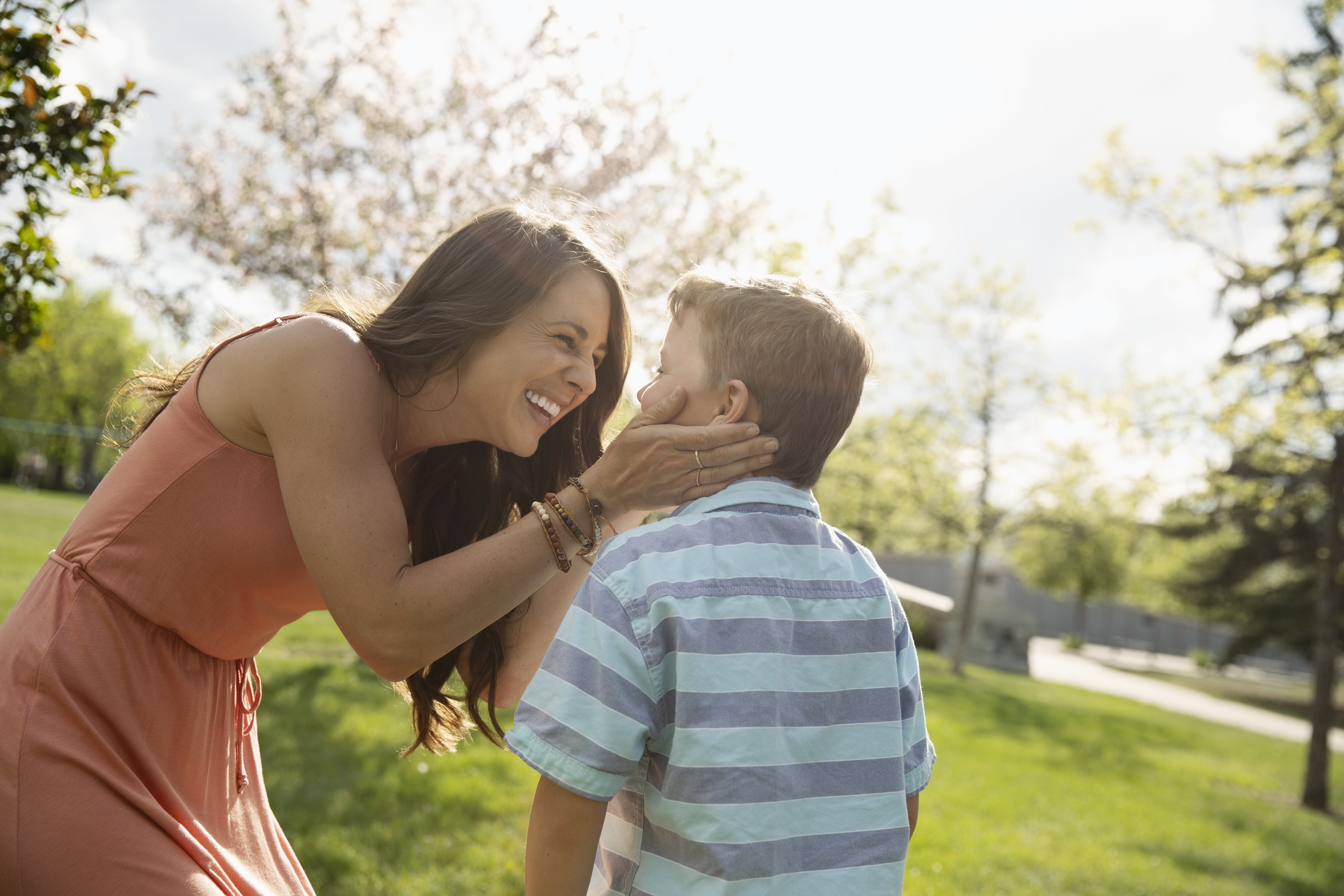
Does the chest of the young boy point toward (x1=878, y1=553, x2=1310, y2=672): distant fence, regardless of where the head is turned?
no

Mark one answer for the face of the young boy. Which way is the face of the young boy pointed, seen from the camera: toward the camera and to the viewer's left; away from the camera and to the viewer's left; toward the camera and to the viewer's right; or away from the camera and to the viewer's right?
away from the camera and to the viewer's left

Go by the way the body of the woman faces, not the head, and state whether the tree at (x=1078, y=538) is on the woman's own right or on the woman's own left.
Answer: on the woman's own left

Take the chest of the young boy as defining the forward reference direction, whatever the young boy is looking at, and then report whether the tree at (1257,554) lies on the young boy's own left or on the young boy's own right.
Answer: on the young boy's own right

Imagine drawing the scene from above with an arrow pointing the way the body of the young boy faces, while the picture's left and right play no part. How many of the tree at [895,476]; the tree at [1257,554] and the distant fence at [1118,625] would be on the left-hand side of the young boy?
0

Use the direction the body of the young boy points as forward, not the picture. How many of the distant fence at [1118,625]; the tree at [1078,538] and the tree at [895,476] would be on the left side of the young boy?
0

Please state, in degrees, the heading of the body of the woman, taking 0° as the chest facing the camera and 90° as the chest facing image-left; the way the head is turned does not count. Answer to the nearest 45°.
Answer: approximately 270°

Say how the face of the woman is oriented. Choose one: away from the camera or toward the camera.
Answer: toward the camera

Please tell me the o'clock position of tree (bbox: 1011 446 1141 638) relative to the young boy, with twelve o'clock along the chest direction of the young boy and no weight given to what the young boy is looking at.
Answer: The tree is roughly at 2 o'clock from the young boy.

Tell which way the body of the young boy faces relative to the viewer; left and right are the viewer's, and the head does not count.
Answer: facing away from the viewer and to the left of the viewer

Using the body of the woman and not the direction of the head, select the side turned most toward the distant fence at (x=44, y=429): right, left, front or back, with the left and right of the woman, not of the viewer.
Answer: left

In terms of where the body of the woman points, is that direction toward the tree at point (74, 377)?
no

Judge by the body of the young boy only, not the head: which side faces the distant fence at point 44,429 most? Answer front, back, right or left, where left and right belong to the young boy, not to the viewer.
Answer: front

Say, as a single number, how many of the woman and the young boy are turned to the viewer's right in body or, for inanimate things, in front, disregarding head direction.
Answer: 1
